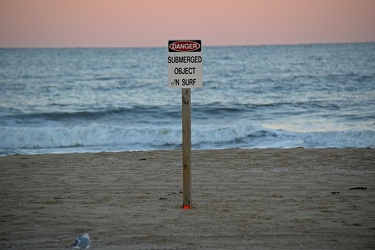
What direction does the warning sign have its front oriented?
toward the camera
